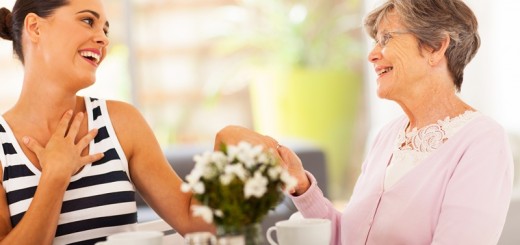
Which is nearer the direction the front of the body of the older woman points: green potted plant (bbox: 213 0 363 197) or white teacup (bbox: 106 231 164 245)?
the white teacup

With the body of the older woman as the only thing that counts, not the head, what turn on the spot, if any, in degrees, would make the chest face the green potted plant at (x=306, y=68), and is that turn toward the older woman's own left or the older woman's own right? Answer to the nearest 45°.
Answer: approximately 135° to the older woman's own right

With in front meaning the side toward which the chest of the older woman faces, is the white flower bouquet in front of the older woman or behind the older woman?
in front

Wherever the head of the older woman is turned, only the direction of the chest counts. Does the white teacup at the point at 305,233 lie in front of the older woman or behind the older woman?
in front

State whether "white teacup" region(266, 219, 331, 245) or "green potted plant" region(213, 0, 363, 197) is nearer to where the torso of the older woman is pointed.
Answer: the white teacup

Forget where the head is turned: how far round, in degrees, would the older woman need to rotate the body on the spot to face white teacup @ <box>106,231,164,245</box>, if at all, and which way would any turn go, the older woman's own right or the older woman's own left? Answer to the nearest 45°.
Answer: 0° — they already face it

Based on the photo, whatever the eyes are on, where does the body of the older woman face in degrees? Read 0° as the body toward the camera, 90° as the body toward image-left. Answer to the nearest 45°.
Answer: approximately 45°

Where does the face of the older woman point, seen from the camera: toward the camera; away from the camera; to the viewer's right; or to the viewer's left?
to the viewer's left

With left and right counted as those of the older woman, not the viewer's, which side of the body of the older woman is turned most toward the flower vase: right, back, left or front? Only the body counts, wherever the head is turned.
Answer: front
